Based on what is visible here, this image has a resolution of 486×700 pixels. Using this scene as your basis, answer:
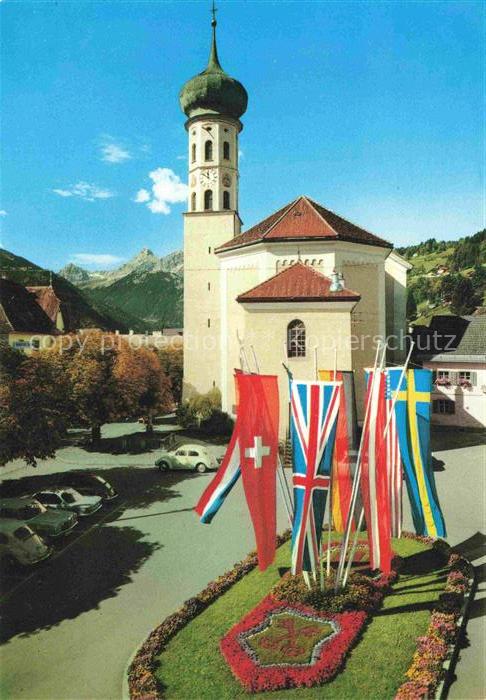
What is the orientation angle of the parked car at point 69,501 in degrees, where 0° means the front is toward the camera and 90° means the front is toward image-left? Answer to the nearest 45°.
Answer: approximately 315°

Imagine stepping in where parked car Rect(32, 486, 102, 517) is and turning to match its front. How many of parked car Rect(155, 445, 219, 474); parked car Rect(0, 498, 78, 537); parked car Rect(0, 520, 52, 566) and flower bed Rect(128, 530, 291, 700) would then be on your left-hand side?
1

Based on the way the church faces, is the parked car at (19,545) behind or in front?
in front

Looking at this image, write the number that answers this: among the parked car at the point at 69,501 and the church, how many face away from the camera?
1

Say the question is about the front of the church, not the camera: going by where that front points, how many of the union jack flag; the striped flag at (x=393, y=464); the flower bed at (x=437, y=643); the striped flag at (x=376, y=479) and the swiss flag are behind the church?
0

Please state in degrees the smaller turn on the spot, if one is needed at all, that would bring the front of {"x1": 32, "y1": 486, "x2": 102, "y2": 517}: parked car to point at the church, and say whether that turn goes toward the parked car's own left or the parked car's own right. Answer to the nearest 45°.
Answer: approximately 90° to the parked car's own left

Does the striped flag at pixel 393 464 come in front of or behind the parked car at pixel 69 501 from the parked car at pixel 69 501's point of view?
in front

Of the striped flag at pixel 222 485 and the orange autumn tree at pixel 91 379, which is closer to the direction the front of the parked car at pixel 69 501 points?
the striped flag

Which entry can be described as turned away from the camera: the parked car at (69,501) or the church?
the church

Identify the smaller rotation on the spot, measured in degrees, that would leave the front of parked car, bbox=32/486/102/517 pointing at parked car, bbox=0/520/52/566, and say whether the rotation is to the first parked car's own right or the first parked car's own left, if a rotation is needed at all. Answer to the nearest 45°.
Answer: approximately 45° to the first parked car's own right

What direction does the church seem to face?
away from the camera

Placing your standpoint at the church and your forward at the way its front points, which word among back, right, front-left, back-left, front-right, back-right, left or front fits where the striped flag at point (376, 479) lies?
back
